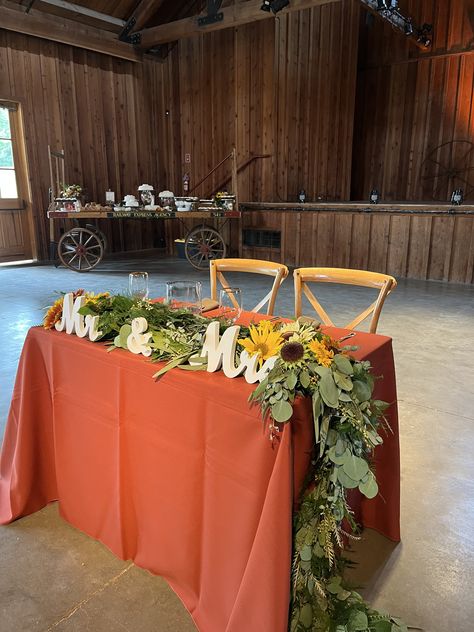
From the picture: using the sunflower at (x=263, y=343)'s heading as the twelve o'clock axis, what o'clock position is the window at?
The window is roughly at 5 o'clock from the sunflower.

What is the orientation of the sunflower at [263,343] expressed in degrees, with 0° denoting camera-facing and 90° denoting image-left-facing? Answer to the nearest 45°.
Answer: approximately 0°

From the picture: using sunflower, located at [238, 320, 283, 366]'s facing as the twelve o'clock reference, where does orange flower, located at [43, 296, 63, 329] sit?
The orange flower is roughly at 4 o'clock from the sunflower.

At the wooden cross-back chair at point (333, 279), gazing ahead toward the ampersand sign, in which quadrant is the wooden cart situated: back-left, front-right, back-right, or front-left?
back-right

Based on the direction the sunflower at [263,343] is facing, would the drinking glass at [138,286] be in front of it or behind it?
behind

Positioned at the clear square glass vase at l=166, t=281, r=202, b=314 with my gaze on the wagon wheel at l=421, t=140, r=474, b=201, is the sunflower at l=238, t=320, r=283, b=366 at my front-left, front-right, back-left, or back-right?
back-right

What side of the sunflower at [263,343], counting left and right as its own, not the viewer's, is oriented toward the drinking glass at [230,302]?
back

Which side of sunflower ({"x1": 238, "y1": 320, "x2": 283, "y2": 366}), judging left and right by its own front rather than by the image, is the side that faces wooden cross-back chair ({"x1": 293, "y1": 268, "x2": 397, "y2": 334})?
back

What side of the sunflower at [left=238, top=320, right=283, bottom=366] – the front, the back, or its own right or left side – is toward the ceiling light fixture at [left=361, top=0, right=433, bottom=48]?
back
